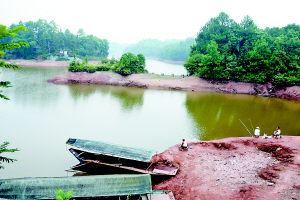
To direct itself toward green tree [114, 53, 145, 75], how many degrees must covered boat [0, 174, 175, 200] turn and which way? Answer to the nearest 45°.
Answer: approximately 90° to its left

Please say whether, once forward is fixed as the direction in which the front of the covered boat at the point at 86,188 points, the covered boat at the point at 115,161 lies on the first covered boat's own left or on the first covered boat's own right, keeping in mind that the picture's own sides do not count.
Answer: on the first covered boat's own left

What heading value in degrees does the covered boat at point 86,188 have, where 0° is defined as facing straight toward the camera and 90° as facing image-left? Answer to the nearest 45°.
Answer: approximately 270°
